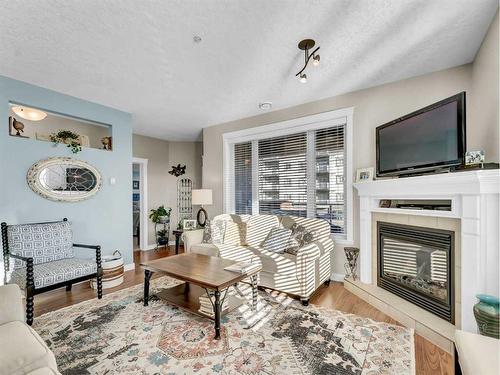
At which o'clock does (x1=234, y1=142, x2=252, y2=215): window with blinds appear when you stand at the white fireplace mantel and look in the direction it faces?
The window with blinds is roughly at 2 o'clock from the white fireplace mantel.

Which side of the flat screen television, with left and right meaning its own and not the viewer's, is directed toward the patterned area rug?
front

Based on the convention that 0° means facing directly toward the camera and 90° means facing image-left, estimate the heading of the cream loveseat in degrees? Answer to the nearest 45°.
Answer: approximately 45°

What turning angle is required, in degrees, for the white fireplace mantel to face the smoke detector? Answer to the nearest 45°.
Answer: approximately 45° to its right

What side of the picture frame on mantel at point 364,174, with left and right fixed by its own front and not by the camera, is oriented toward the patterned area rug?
front

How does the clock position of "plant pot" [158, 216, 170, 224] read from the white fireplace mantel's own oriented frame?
The plant pot is roughly at 2 o'clock from the white fireplace mantel.

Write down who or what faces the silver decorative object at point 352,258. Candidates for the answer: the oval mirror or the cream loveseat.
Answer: the oval mirror

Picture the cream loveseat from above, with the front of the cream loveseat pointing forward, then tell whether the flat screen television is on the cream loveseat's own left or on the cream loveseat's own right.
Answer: on the cream loveseat's own left

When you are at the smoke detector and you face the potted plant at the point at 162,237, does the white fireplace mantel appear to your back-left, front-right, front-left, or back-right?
back-left

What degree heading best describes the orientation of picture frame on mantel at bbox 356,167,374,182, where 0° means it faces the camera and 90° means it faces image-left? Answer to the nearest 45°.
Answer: approximately 45°

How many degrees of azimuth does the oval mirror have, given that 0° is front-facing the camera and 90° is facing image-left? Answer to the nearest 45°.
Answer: approximately 315°

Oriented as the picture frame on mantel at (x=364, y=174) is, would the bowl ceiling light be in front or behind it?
in front

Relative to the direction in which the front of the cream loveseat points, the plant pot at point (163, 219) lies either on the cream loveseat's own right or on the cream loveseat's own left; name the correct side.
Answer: on the cream loveseat's own right

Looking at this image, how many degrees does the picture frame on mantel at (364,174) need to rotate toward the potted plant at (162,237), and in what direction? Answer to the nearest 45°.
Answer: approximately 45° to its right
